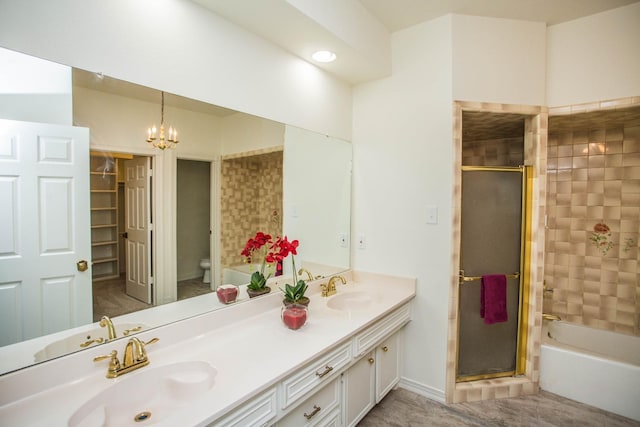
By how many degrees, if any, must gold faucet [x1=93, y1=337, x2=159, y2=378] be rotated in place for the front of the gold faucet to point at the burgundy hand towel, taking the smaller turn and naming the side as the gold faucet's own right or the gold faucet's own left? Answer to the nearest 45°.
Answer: approximately 45° to the gold faucet's own left

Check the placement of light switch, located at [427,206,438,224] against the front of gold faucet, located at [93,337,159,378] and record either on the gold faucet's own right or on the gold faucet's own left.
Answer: on the gold faucet's own left

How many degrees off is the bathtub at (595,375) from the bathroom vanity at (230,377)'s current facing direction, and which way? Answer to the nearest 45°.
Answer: approximately 45° to its left

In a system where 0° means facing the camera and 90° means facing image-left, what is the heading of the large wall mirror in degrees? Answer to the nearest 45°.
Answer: approximately 315°

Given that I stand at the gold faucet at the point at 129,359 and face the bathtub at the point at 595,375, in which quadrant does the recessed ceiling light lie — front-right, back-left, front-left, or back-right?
front-left

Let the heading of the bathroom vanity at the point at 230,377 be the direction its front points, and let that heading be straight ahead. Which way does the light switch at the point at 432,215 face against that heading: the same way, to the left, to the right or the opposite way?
to the right

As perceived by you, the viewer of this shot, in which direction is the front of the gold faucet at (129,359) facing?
facing the viewer and to the right of the viewer

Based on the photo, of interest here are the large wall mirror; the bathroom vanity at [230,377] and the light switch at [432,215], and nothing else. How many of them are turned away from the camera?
0

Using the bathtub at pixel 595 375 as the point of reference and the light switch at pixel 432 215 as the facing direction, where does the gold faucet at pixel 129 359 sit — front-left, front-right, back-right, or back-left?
front-left

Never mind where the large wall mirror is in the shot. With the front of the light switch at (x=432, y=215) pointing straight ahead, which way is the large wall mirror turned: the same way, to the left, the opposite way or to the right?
to the left

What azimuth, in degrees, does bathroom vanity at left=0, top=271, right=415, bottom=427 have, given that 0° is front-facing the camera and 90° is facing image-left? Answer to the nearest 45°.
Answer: approximately 315°

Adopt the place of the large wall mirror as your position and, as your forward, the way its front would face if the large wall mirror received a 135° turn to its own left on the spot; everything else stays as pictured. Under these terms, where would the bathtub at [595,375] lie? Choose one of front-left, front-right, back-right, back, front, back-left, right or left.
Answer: right

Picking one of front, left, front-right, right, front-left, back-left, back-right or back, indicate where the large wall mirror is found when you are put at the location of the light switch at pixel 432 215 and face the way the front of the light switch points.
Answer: front-right

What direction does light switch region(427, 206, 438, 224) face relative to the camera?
toward the camera

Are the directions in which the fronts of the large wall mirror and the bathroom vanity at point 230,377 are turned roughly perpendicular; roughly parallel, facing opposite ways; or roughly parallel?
roughly parallel
